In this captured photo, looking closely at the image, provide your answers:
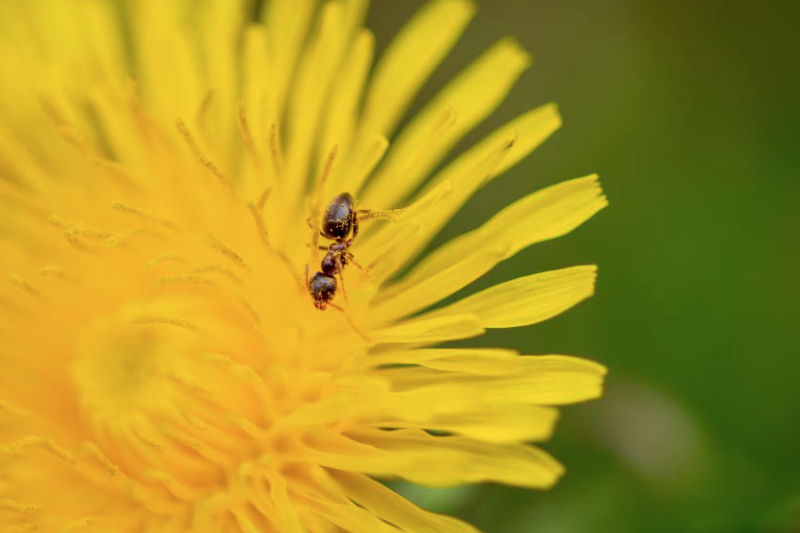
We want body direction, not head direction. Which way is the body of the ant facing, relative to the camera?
toward the camera

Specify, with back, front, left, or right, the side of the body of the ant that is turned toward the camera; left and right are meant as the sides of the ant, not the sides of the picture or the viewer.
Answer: front
